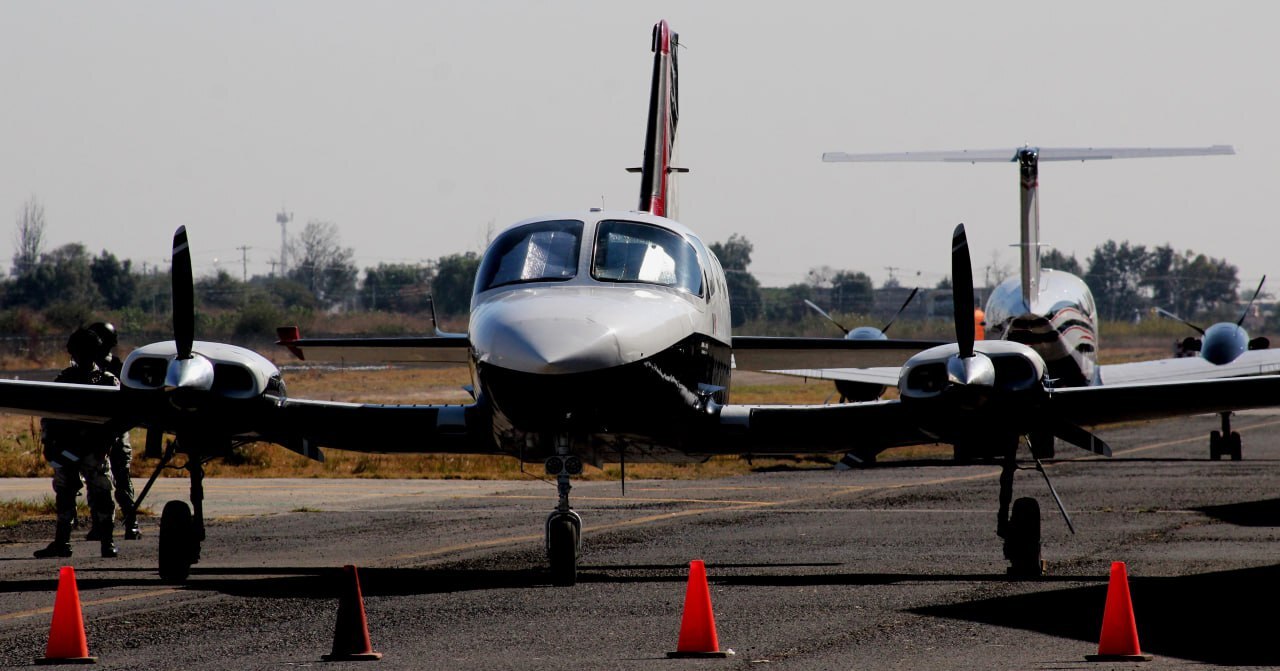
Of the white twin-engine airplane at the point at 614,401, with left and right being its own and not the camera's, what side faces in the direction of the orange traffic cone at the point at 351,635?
front

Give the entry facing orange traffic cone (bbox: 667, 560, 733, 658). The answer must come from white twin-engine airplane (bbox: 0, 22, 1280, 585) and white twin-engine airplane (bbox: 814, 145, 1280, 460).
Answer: white twin-engine airplane (bbox: 0, 22, 1280, 585)

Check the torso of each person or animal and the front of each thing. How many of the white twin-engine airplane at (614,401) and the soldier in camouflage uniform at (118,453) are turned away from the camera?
0

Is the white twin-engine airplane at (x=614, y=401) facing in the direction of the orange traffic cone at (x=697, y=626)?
yes

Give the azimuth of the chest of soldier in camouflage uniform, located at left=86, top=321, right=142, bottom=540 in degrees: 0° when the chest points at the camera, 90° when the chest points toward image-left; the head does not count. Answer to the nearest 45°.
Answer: approximately 45°

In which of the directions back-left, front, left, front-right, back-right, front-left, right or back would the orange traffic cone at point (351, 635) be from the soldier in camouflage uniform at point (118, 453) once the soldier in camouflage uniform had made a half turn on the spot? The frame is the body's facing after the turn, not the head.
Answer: back-right
